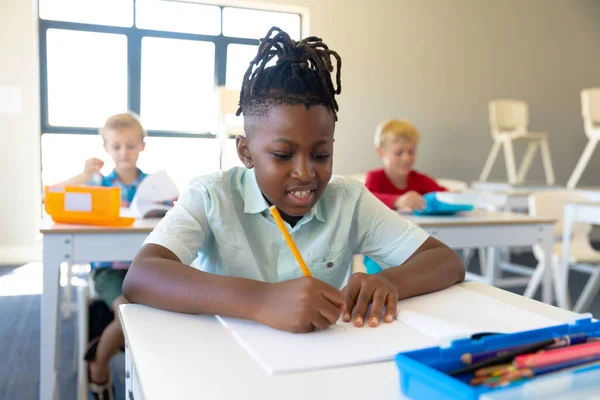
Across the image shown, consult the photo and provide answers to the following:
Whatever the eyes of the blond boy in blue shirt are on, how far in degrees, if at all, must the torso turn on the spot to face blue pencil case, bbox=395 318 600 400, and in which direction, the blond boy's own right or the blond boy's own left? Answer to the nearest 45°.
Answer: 0° — they already face it

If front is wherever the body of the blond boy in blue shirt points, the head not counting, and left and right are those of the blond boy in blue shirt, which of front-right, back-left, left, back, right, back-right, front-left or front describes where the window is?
back

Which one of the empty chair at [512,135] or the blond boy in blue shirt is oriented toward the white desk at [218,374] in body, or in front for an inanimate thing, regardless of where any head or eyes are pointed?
the blond boy in blue shirt

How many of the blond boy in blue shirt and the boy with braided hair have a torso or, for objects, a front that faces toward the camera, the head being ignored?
2

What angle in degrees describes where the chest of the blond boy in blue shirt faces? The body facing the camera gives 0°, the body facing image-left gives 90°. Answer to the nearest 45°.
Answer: approximately 0°
